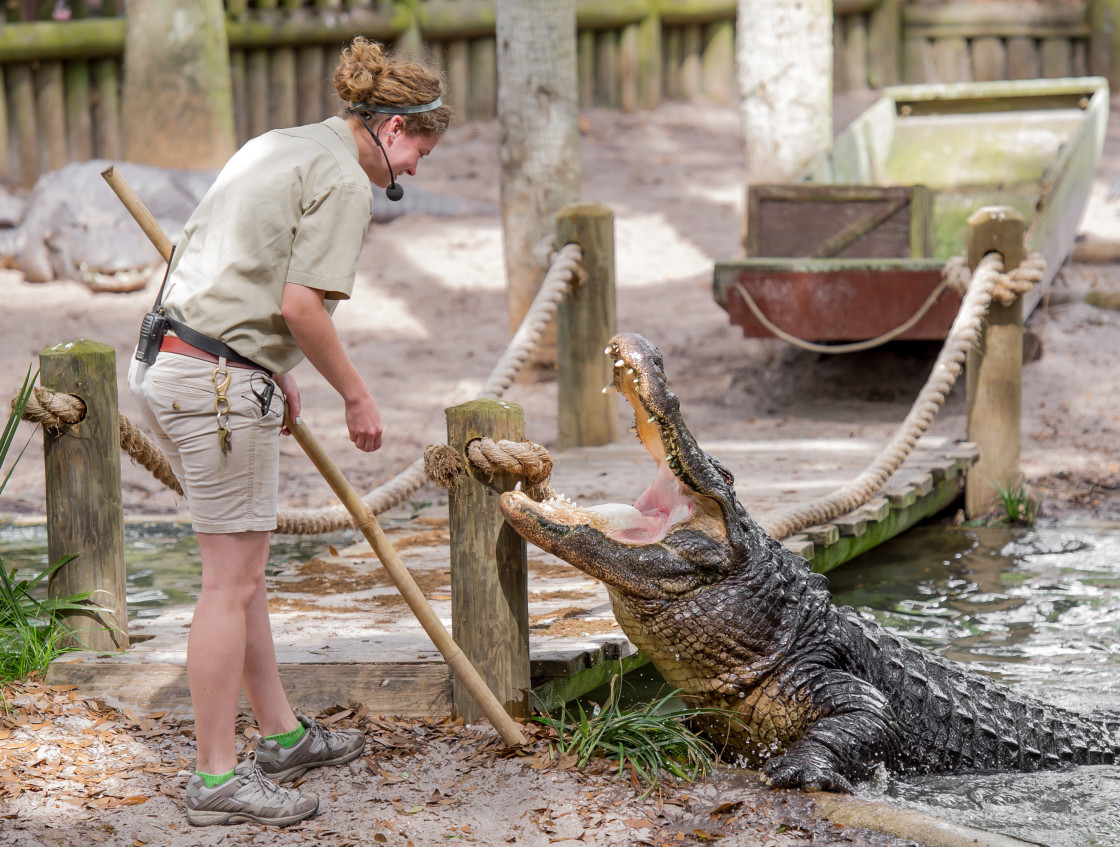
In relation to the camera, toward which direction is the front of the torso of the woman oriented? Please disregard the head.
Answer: to the viewer's right

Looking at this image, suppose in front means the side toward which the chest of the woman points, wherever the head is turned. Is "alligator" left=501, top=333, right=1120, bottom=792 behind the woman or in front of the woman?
in front

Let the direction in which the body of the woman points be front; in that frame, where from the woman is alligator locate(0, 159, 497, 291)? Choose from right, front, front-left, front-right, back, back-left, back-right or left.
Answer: left

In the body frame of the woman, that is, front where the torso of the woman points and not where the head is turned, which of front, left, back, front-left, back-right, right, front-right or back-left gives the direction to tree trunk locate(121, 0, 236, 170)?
left

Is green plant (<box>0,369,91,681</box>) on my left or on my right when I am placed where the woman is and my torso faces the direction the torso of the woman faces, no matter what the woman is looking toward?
on my left

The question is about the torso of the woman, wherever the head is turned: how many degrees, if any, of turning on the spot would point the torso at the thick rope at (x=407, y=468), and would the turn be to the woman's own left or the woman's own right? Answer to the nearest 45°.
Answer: approximately 90° to the woman's own left

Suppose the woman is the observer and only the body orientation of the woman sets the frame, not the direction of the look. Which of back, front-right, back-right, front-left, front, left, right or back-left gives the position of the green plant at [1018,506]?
front-left

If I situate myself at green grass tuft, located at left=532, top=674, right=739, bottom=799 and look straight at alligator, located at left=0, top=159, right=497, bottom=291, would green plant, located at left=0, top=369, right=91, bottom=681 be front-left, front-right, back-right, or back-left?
front-left

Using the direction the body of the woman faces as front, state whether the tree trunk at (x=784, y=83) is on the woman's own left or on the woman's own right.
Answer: on the woman's own left
